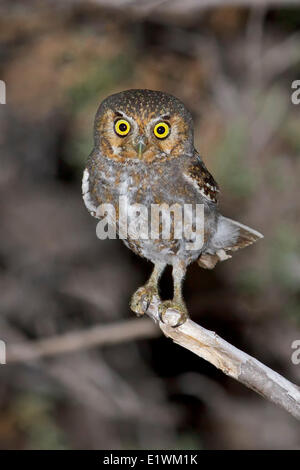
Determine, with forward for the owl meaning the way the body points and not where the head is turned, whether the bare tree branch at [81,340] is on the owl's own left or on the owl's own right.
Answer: on the owl's own right

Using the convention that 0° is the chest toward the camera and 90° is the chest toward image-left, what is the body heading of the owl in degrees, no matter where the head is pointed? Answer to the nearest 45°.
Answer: approximately 45°
